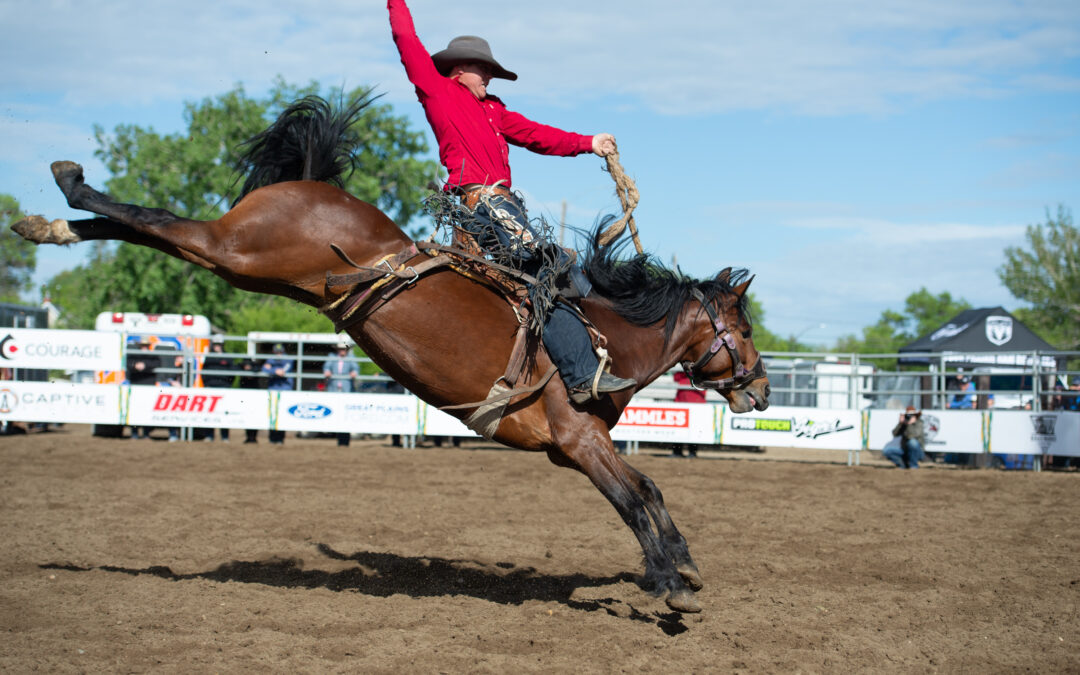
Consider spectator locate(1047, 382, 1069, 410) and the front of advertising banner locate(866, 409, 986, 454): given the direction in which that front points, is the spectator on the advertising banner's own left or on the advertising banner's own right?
on the advertising banner's own left

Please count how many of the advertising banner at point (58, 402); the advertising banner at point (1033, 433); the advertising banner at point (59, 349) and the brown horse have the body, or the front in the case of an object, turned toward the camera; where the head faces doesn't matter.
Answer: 3

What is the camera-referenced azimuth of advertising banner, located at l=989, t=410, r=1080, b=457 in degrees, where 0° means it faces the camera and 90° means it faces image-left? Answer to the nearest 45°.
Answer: approximately 0°

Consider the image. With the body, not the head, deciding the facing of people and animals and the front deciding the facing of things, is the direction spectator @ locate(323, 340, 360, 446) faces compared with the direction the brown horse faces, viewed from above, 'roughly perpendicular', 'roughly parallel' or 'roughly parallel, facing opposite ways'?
roughly perpendicular

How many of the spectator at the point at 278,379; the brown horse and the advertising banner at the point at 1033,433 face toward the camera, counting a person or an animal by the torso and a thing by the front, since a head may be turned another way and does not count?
2

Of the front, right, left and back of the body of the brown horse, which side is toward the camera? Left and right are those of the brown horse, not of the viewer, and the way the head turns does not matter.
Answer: right

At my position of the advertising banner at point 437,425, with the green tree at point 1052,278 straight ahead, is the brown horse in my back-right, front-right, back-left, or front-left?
back-right

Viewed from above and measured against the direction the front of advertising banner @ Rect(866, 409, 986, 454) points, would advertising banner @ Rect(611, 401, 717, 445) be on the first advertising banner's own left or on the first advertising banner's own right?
on the first advertising banner's own right
